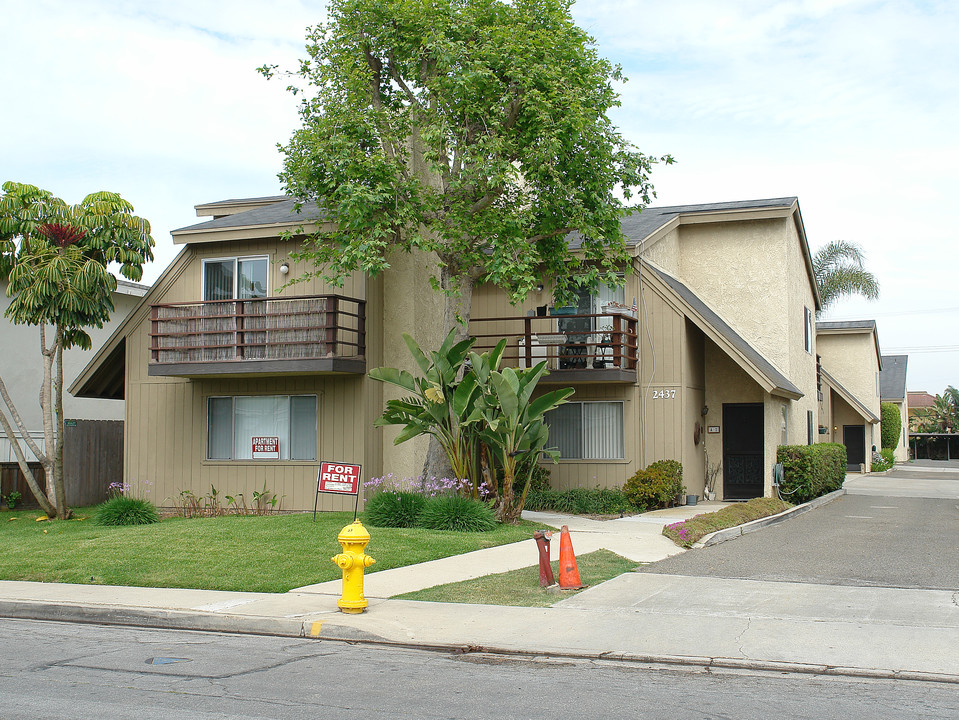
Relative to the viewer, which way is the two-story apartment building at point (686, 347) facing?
toward the camera

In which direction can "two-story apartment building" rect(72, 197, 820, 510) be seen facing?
toward the camera

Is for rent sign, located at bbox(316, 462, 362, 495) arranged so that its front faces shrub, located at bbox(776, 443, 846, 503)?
no

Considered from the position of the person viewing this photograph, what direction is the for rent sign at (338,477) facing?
facing the viewer

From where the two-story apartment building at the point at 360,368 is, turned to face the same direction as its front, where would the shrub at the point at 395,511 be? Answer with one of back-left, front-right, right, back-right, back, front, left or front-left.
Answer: front

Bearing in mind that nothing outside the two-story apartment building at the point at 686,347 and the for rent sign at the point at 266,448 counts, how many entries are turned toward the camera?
2

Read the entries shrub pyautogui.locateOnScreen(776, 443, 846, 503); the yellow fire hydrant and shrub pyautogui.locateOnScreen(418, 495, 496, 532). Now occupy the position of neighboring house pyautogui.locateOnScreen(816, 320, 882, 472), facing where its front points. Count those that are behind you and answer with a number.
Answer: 0

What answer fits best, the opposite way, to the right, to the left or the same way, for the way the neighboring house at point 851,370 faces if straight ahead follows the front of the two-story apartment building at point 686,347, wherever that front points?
the same way

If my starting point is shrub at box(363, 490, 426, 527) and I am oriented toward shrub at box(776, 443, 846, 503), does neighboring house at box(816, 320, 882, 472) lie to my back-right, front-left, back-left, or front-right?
front-left

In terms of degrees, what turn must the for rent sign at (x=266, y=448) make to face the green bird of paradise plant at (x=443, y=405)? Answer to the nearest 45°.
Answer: approximately 45° to its left

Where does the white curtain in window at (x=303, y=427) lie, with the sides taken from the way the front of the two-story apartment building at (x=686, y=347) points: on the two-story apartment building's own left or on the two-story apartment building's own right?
on the two-story apartment building's own right

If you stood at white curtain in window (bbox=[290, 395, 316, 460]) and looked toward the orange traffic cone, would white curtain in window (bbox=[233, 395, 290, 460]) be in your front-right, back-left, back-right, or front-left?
back-right

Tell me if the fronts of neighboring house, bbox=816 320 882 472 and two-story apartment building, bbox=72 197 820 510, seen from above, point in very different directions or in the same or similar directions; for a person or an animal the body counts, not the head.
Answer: same or similar directions

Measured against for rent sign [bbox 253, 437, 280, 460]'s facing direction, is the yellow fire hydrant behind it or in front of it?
in front

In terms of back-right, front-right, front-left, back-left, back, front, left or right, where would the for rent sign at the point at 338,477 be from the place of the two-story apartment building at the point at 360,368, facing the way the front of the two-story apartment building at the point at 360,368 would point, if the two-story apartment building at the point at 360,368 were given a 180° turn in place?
back
